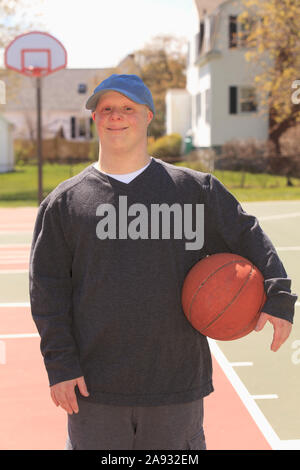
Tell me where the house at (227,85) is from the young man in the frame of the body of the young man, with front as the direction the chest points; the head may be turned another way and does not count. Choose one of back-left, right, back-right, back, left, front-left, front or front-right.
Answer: back

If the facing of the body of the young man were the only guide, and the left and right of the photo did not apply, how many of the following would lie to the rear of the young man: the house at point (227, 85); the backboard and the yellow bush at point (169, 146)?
3

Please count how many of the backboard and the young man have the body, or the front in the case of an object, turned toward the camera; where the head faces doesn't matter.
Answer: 2

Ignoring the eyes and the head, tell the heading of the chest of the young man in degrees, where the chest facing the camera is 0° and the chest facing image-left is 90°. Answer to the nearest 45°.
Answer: approximately 0°

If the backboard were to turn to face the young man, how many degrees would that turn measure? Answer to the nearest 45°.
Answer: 0° — it already faces them

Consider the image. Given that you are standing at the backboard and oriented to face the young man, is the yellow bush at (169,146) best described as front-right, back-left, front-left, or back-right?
back-left

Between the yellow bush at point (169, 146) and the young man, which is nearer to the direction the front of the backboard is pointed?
the young man

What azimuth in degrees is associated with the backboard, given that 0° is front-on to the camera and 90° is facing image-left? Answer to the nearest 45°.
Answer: approximately 0°

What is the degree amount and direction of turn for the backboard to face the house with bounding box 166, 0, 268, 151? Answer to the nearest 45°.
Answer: approximately 135° to its left

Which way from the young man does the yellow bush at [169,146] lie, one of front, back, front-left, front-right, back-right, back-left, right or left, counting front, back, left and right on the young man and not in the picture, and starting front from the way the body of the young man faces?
back
